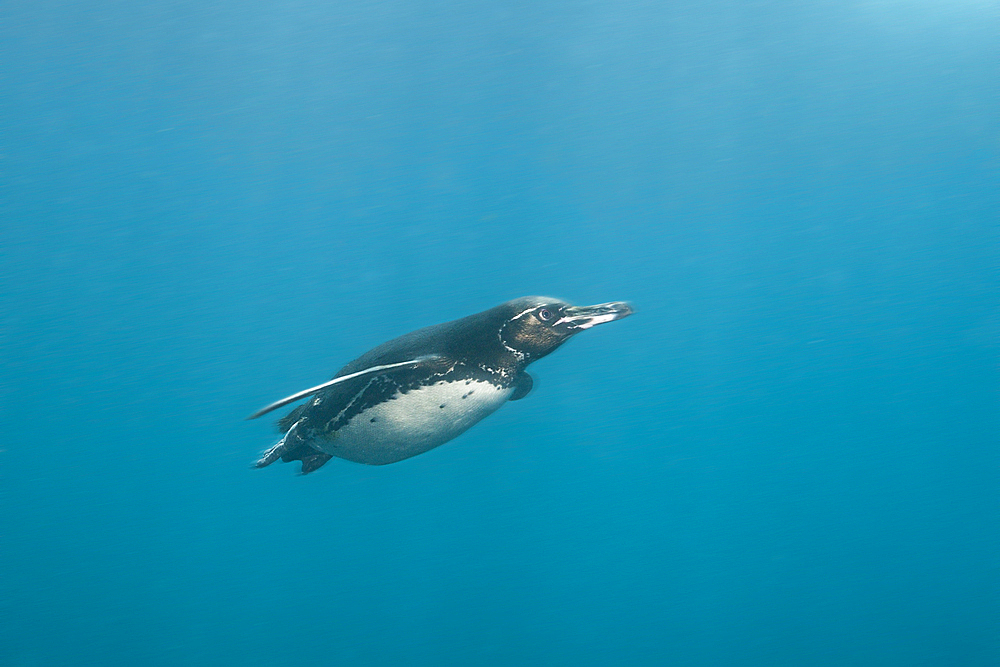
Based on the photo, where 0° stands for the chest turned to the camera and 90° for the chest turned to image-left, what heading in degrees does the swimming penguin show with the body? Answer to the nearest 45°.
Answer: approximately 270°
